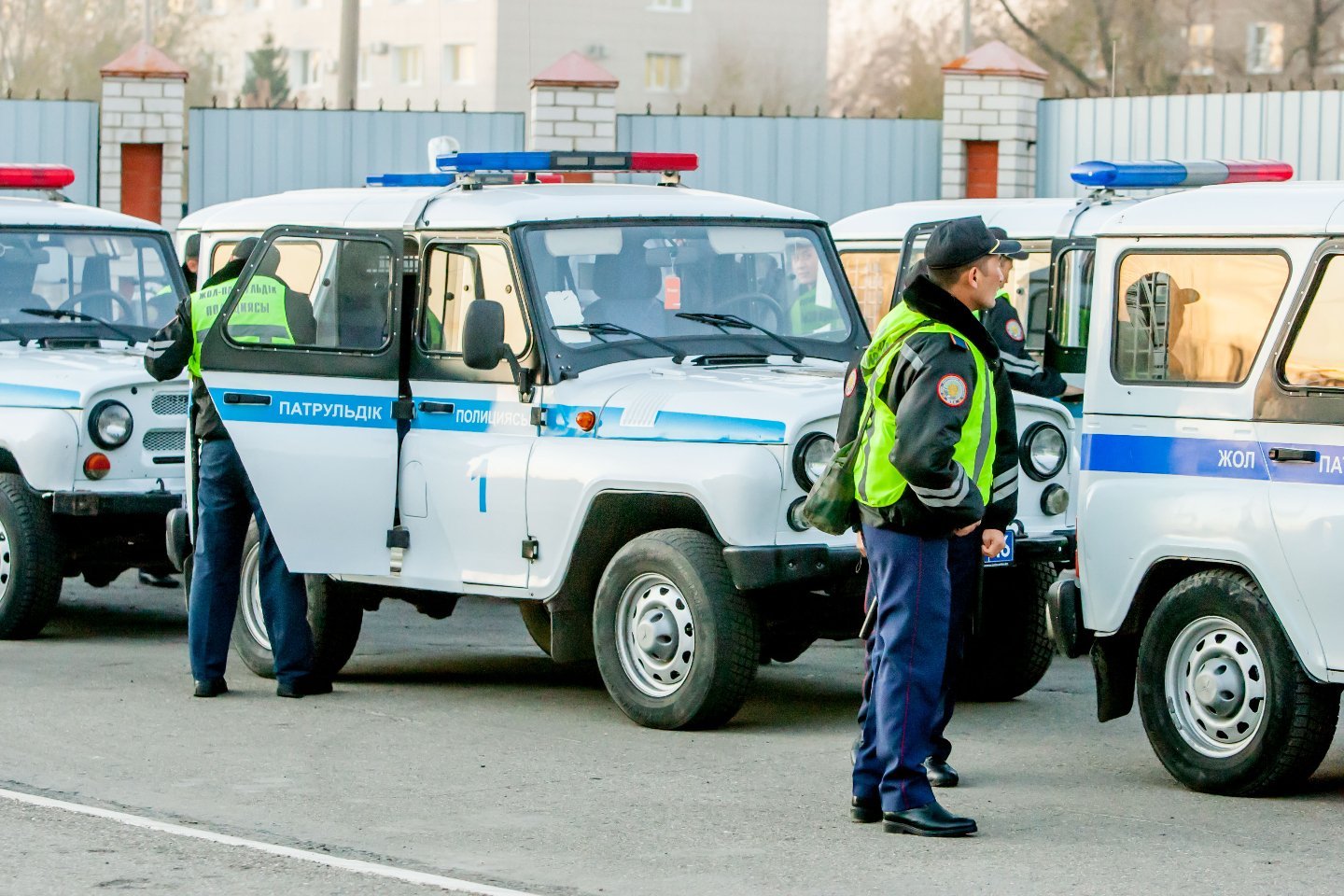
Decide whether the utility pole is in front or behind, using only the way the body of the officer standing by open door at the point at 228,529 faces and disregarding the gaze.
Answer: in front

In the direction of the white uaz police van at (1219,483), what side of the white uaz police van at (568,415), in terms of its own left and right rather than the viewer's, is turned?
front

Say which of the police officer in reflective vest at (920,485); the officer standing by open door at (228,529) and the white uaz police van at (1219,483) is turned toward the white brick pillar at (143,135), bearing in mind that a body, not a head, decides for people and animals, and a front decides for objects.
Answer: the officer standing by open door

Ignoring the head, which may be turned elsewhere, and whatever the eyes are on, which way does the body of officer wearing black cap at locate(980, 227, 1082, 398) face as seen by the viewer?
to the viewer's right

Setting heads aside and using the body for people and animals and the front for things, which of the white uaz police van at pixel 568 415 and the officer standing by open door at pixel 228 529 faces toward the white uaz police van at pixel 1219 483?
the white uaz police van at pixel 568 415

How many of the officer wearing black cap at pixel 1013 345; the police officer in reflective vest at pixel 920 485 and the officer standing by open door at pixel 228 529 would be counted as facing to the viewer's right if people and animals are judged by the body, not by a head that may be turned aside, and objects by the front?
2

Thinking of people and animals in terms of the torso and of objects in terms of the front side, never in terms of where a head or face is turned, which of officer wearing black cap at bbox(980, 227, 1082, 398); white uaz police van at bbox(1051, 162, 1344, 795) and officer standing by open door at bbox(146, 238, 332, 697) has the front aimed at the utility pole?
the officer standing by open door

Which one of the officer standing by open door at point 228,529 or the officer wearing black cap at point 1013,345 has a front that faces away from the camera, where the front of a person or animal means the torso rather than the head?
the officer standing by open door

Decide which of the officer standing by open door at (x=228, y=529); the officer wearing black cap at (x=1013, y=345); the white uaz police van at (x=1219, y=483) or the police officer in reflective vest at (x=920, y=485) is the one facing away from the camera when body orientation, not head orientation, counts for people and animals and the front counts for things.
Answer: the officer standing by open door

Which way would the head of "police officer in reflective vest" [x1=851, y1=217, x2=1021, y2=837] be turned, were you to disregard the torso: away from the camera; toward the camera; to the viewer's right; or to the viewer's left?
to the viewer's right

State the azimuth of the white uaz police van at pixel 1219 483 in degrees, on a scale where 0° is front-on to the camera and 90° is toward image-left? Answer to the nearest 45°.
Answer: approximately 315°

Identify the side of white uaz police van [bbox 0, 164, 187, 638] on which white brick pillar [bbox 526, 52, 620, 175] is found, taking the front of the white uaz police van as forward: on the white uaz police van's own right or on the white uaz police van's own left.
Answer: on the white uaz police van's own left

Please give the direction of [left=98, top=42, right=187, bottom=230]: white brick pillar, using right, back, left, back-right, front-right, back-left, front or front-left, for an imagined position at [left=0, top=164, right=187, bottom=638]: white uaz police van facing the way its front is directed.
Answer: back-left
